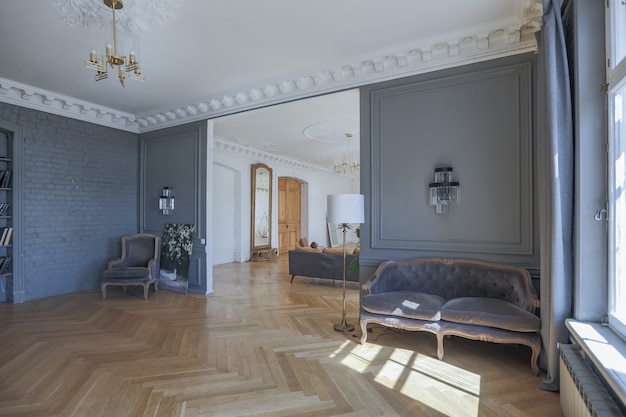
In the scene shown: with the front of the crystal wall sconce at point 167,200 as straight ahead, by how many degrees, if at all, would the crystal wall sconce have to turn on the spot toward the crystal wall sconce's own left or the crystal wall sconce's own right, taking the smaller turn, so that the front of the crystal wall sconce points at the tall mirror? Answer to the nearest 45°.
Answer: approximately 180°

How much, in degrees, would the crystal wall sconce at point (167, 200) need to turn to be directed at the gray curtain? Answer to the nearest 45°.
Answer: approximately 90° to its left

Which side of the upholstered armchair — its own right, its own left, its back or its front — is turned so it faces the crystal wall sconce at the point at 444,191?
left

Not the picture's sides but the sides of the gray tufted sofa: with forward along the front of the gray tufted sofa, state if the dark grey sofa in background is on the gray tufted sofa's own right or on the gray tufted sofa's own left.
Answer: on the gray tufted sofa's own right

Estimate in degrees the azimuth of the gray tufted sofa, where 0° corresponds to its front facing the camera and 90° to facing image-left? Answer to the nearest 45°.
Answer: approximately 45°
